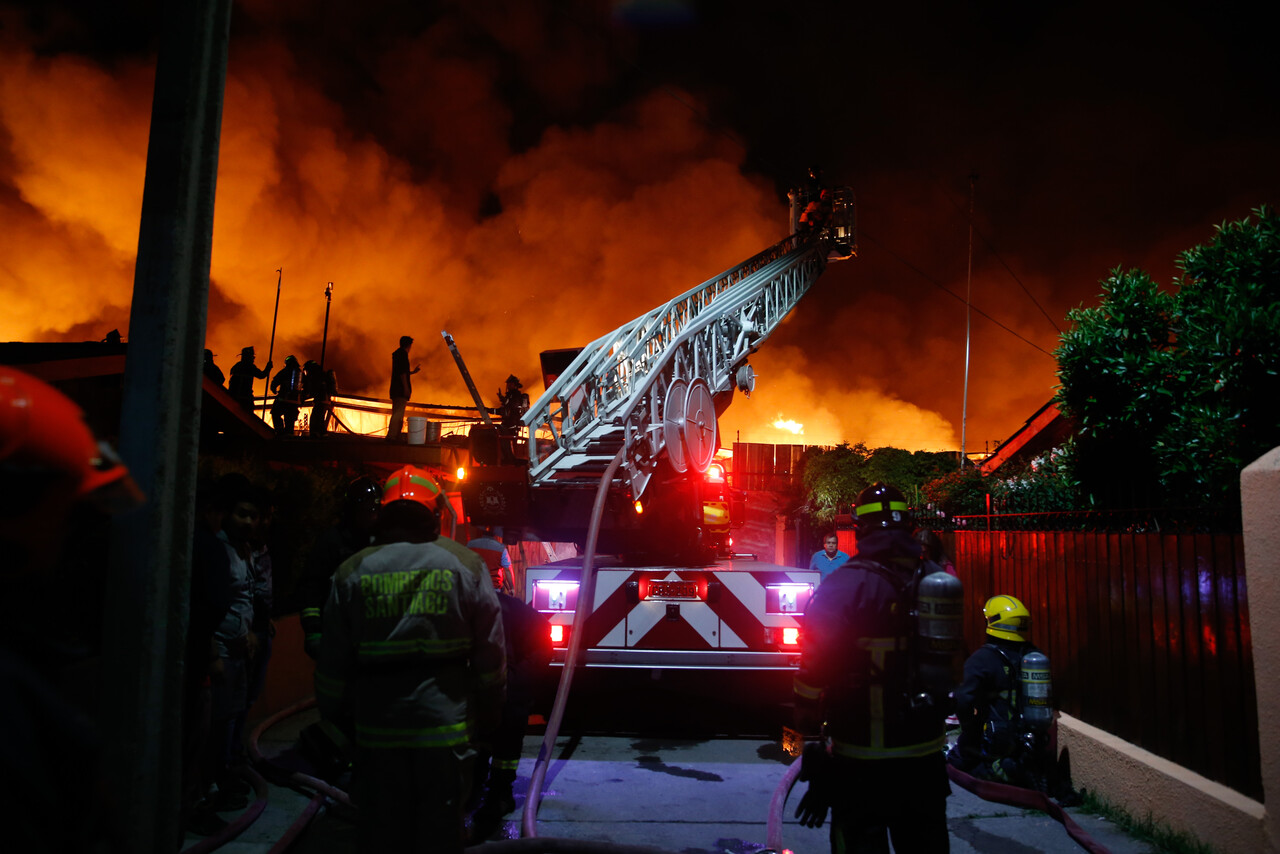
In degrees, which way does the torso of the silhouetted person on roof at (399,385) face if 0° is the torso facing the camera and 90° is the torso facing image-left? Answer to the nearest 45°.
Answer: approximately 270°

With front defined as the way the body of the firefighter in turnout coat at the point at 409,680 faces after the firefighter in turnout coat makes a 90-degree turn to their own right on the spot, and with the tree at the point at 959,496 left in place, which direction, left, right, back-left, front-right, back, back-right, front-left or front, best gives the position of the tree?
front-left

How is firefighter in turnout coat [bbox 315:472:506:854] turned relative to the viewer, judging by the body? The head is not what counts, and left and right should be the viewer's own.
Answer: facing away from the viewer

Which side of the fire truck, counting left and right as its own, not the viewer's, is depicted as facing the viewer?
back

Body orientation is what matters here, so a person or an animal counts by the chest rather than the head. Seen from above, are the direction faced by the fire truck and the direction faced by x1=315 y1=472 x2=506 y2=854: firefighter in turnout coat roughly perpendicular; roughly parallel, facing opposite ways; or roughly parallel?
roughly parallel

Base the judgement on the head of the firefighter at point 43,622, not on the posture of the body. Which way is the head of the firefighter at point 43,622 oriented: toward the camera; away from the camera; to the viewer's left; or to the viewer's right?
to the viewer's right

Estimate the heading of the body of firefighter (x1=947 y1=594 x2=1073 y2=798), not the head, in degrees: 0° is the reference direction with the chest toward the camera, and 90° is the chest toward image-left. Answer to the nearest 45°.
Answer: approximately 135°

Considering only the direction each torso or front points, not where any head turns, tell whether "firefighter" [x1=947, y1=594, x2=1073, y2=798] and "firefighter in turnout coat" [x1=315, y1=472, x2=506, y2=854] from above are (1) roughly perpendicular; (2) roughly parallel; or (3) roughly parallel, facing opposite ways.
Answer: roughly parallel

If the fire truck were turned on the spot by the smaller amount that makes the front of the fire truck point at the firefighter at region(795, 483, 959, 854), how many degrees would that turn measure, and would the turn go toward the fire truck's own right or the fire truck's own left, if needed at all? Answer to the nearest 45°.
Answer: approximately 180°

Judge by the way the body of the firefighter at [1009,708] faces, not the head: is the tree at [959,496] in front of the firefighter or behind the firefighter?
in front

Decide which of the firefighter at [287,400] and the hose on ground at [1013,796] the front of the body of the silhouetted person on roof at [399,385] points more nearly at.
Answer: the hose on ground

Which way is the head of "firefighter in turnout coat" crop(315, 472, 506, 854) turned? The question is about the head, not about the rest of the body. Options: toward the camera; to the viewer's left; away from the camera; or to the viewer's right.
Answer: away from the camera
